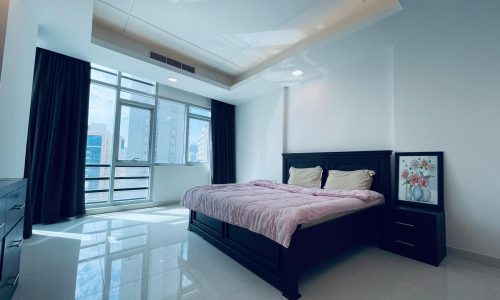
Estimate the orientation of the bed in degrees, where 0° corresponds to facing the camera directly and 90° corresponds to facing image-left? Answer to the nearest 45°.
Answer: approximately 45°

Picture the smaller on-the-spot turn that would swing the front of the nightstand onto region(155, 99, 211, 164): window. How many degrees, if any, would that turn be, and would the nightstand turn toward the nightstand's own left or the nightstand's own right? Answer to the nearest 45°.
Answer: approximately 45° to the nightstand's own right

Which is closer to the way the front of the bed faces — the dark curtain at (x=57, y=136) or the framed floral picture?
the dark curtain

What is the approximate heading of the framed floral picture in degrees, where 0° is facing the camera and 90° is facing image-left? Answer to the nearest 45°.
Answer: approximately 45°

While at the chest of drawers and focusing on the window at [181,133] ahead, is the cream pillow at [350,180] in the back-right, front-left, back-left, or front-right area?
front-right

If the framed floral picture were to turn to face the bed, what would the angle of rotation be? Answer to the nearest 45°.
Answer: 0° — it already faces it

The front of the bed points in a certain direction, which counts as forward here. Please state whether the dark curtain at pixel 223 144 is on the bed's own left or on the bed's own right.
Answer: on the bed's own right

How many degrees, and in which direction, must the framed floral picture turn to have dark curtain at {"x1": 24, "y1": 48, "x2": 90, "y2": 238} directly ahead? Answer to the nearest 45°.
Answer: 0° — it already faces it

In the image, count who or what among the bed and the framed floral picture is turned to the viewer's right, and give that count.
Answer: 0

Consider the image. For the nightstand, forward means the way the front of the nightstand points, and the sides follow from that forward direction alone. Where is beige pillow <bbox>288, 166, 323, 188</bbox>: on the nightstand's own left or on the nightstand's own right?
on the nightstand's own right
